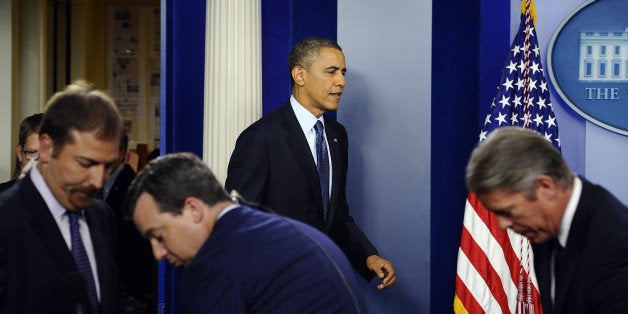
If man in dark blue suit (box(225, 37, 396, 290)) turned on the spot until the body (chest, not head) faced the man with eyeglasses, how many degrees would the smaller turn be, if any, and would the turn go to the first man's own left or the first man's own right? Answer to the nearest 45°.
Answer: approximately 135° to the first man's own right

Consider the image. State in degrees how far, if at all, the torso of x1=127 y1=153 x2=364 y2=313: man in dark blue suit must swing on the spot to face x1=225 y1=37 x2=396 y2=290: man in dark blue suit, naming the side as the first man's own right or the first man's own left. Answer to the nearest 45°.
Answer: approximately 90° to the first man's own right

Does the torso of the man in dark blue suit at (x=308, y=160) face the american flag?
no

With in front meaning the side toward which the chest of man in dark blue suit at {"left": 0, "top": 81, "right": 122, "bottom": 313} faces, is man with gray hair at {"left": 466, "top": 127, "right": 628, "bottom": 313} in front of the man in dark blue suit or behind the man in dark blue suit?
in front

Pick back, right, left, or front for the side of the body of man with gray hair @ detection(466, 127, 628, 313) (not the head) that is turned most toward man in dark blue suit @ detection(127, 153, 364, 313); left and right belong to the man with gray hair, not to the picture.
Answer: front

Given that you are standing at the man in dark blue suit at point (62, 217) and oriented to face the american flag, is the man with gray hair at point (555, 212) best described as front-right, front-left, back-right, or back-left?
front-right

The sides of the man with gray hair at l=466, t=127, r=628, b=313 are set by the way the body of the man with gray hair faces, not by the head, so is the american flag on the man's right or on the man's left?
on the man's right

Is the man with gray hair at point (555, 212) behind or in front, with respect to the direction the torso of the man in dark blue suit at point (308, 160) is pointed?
in front

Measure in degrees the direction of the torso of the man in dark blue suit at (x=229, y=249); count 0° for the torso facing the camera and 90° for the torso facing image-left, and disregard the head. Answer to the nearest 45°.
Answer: approximately 90°

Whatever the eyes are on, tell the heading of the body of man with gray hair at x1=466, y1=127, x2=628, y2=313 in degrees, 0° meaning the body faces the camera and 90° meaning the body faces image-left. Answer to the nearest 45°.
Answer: approximately 45°

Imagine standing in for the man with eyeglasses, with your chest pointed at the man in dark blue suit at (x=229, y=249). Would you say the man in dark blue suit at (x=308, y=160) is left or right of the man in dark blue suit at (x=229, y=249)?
left

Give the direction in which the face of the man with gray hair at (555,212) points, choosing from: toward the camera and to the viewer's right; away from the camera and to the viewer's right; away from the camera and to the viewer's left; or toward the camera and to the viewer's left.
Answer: toward the camera and to the viewer's left

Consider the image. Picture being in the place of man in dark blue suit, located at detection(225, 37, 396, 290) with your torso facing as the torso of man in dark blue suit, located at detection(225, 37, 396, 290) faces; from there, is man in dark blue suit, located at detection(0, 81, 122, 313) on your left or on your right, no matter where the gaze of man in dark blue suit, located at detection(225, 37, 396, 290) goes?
on your right

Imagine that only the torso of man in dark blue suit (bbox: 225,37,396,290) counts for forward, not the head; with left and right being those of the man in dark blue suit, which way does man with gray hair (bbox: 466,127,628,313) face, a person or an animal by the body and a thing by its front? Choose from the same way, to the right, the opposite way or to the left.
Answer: to the right

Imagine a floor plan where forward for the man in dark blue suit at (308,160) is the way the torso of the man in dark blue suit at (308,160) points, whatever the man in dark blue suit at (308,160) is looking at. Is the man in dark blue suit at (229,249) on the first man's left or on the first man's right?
on the first man's right
